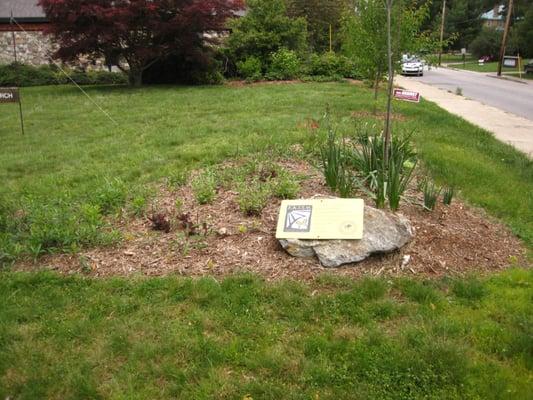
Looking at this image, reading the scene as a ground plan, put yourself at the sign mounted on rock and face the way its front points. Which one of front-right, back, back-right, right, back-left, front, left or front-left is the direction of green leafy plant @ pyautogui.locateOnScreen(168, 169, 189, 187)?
back-right

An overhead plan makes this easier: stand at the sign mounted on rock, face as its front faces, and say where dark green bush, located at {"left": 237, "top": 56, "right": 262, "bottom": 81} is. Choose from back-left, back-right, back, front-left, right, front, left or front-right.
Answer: back

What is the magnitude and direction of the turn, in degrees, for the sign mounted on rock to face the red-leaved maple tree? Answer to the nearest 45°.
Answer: approximately 135° to its right

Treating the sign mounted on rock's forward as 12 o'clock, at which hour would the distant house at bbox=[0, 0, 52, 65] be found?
The distant house is roughly at 5 o'clock from the sign mounted on rock.

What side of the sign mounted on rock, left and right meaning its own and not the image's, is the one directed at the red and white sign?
back

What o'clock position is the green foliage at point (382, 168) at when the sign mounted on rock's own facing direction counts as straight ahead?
The green foliage is roughly at 7 o'clock from the sign mounted on rock.

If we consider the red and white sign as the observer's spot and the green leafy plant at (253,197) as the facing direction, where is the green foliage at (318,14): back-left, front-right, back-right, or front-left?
back-right

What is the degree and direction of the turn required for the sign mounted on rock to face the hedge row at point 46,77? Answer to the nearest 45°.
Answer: approximately 135° to its right

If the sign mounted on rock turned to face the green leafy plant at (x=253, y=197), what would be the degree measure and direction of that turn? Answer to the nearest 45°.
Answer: approximately 135° to its right

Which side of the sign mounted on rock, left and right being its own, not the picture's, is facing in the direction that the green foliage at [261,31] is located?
back

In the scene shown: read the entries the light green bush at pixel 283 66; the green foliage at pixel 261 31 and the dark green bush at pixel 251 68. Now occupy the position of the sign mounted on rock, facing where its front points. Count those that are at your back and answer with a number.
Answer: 3

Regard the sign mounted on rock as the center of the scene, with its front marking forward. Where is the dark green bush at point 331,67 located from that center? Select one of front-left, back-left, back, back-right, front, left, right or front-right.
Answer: back

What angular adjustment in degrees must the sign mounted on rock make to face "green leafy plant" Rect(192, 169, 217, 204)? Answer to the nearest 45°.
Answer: approximately 135° to its right

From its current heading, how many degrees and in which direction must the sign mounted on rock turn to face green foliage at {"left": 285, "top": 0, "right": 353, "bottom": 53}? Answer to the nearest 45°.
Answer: approximately 180°

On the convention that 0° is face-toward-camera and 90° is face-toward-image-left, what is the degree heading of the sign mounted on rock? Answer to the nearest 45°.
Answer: approximately 0°
